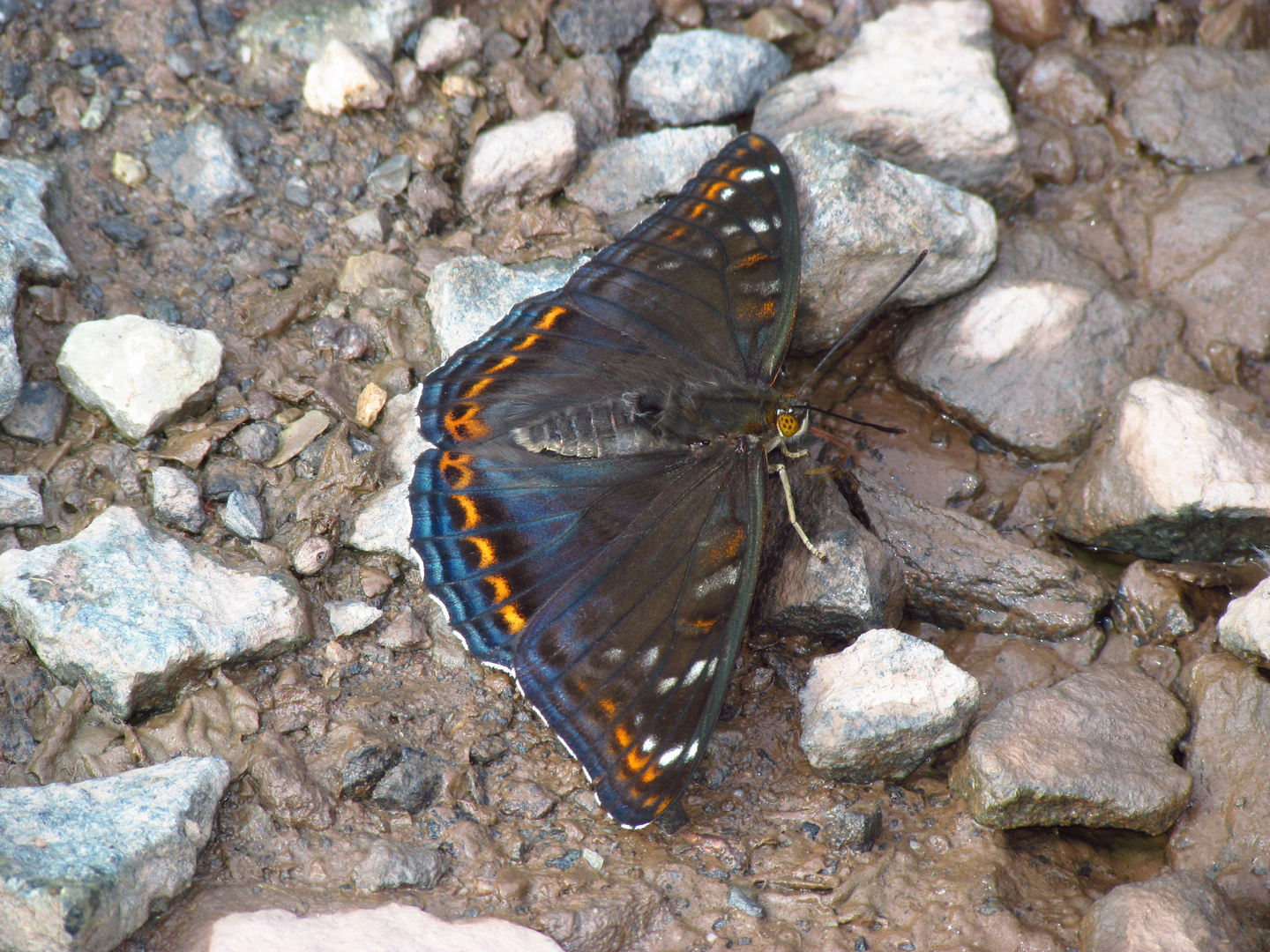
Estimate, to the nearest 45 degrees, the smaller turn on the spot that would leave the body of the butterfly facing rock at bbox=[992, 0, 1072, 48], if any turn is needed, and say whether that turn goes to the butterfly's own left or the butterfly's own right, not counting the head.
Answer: approximately 45° to the butterfly's own left

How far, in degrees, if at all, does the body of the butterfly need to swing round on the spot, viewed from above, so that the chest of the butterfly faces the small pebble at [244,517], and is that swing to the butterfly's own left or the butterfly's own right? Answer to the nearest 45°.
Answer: approximately 180°

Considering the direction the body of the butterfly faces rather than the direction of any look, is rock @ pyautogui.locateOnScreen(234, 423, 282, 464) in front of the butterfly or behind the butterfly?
behind

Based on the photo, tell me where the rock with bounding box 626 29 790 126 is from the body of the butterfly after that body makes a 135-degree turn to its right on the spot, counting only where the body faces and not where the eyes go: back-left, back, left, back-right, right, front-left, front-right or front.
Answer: back-right

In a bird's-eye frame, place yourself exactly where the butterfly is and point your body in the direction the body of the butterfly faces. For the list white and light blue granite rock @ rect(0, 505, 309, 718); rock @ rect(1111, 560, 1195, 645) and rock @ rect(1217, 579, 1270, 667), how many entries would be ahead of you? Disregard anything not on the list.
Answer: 2

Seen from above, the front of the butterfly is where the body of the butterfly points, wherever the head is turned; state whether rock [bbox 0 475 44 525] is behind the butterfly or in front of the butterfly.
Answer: behind

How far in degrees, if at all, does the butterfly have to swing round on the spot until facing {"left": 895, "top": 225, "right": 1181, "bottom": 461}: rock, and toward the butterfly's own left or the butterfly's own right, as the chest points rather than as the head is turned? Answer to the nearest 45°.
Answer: approximately 45° to the butterfly's own left

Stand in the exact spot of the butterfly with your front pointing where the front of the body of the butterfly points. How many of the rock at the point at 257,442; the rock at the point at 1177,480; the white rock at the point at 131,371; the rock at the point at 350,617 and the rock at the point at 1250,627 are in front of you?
2

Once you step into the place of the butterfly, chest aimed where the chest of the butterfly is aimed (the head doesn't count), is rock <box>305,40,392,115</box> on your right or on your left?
on your left

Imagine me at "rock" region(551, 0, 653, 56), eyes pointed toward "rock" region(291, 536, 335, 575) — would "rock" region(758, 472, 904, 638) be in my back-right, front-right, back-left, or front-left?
front-left

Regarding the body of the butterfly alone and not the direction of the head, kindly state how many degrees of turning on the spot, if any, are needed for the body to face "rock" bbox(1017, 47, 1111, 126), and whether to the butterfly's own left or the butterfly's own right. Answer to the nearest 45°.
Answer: approximately 45° to the butterfly's own left

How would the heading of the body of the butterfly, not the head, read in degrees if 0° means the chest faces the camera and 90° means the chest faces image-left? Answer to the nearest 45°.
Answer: approximately 270°

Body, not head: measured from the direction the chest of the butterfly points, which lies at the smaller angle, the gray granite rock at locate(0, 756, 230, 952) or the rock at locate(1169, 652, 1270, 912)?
the rock

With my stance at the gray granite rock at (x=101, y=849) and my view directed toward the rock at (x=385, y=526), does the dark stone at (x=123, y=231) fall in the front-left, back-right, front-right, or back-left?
front-left

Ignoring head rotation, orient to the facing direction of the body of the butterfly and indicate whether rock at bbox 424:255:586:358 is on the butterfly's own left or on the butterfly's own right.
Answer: on the butterfly's own left

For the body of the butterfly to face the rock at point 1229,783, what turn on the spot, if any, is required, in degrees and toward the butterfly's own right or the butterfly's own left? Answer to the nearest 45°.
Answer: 0° — it already faces it

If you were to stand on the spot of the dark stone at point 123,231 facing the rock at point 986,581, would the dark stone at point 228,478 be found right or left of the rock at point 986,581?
right
